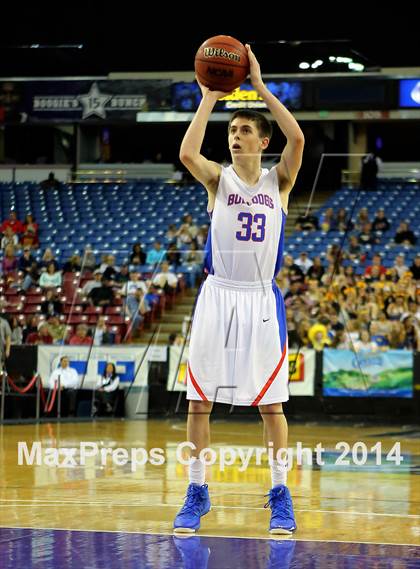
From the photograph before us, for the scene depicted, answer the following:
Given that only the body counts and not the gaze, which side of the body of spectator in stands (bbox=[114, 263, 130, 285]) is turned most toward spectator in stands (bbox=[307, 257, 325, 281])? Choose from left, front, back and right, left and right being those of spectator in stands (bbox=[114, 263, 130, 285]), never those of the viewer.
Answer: left

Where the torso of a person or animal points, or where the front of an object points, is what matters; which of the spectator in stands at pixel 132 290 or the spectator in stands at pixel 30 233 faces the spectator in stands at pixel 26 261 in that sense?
the spectator in stands at pixel 30 233

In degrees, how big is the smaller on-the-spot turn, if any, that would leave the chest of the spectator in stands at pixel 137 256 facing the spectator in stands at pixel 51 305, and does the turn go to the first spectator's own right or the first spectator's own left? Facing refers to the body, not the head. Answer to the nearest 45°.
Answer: approximately 90° to the first spectator's own right

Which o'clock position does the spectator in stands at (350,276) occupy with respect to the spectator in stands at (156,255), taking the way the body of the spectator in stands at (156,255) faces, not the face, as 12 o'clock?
the spectator in stands at (350,276) is roughly at 10 o'clock from the spectator in stands at (156,255).

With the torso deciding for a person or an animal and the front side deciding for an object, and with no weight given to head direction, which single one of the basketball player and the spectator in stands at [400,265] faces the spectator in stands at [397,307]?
the spectator in stands at [400,265]

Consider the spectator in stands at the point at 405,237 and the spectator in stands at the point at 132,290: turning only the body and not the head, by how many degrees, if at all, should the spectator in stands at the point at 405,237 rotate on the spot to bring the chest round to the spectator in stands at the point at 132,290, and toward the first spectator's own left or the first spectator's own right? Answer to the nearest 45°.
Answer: approximately 90° to the first spectator's own right

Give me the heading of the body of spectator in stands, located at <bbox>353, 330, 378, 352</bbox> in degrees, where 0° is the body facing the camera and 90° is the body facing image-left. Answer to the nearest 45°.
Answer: approximately 0°

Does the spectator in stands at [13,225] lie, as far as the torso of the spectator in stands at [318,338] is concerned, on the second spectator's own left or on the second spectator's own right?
on the second spectator's own right

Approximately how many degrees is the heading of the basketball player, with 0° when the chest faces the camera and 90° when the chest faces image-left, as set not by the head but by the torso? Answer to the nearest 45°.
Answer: approximately 0°
